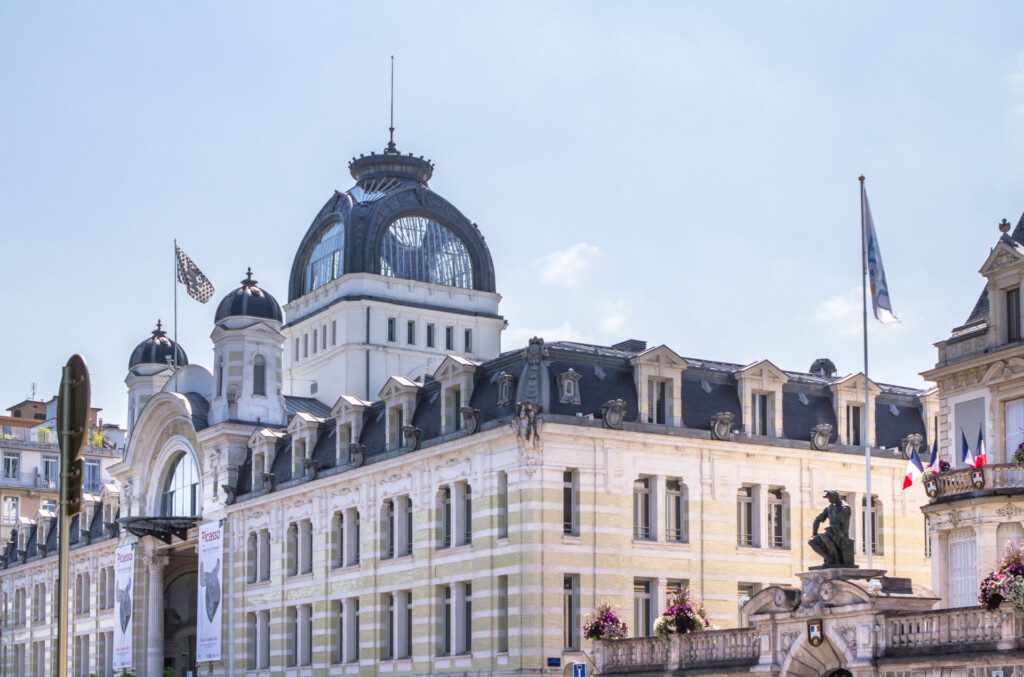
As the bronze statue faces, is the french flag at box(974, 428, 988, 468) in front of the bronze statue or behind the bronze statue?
behind

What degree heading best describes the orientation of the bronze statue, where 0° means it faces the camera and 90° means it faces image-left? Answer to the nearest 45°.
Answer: approximately 45°

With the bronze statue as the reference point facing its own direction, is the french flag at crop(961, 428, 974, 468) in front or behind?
behind
